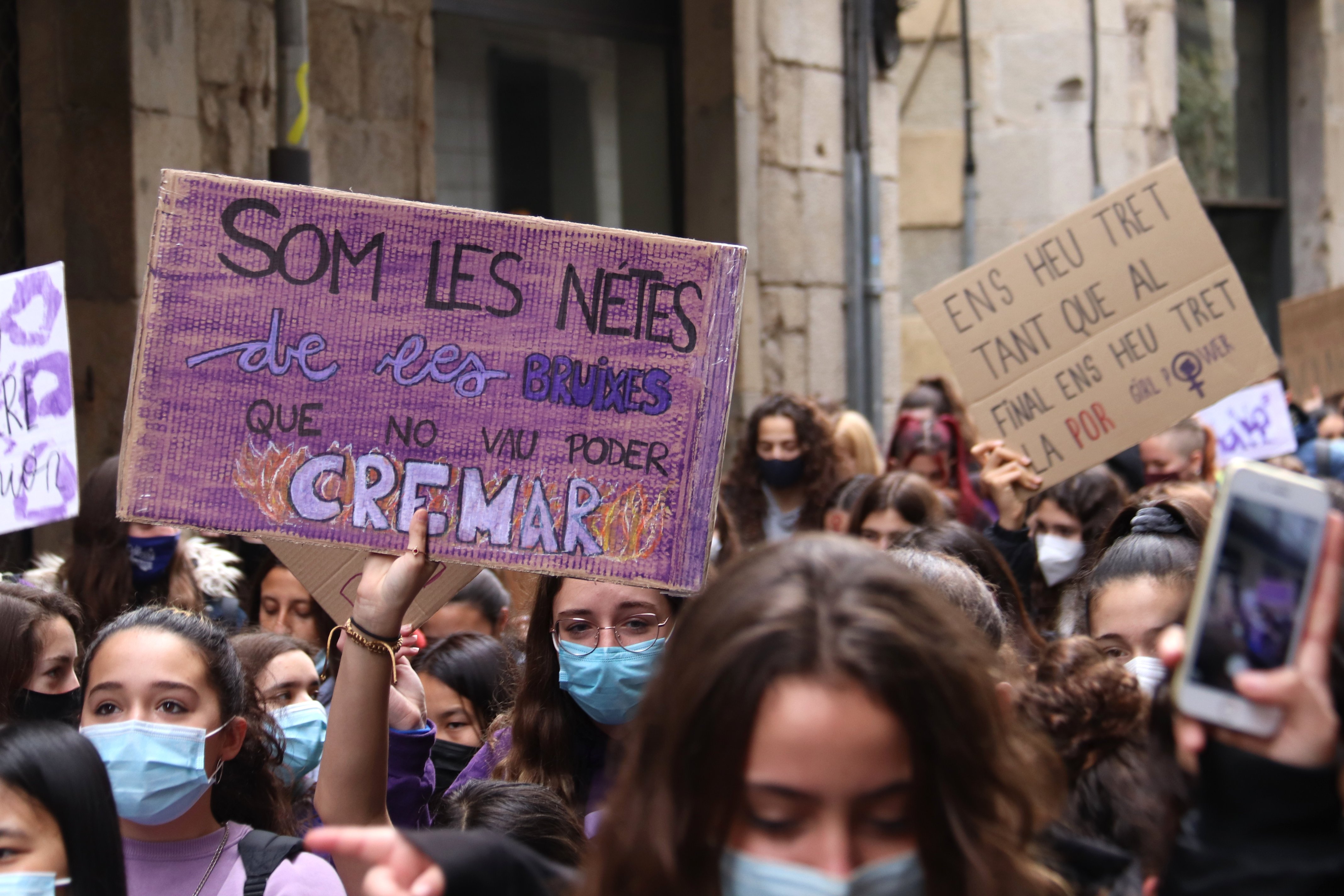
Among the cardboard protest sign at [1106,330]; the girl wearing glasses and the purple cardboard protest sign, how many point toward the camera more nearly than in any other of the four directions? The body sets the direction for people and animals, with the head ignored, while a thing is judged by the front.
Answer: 3

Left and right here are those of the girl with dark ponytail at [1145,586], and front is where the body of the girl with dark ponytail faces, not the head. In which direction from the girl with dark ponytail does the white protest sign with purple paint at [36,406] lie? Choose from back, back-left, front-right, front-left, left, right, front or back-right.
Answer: right

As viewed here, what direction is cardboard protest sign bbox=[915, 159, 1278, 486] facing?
toward the camera

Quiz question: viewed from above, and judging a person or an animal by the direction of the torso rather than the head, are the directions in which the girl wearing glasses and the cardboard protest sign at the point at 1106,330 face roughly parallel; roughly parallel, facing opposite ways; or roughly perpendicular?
roughly parallel

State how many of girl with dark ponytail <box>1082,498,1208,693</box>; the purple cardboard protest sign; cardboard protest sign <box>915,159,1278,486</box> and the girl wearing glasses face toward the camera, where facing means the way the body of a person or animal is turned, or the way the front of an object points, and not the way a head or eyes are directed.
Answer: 4

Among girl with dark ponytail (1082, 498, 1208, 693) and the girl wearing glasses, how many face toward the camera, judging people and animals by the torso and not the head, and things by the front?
2

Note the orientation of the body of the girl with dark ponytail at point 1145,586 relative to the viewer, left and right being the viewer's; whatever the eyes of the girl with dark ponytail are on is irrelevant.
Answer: facing the viewer

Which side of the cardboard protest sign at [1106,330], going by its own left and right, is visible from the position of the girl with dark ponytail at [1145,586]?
front

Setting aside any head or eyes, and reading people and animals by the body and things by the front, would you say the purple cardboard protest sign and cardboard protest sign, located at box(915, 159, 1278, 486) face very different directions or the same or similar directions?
same or similar directions

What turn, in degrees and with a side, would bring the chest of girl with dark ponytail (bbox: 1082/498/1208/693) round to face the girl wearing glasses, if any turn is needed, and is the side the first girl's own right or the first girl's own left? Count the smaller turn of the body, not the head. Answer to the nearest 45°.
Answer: approximately 45° to the first girl's own right

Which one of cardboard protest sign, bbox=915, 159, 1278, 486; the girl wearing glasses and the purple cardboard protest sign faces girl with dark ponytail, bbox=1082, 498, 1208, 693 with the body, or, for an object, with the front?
the cardboard protest sign

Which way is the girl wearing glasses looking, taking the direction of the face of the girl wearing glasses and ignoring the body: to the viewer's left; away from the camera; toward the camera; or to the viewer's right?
toward the camera

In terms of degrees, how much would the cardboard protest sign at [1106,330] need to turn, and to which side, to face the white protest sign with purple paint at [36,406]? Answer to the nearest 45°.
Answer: approximately 45° to its right
